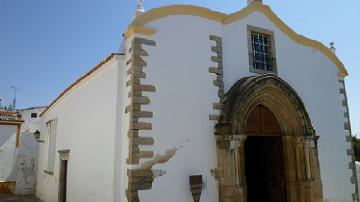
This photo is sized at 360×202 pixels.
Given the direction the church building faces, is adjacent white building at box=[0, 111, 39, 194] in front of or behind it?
behind

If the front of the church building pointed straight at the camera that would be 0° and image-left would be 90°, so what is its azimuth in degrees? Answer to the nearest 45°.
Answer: approximately 315°
